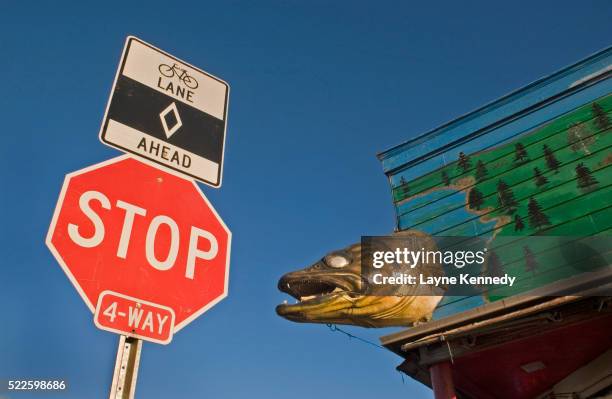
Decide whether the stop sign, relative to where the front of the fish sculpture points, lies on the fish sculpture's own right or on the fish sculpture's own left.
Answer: on the fish sculpture's own left

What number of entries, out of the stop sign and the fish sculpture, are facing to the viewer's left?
1

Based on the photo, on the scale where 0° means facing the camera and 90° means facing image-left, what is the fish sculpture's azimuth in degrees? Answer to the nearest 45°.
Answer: approximately 90°

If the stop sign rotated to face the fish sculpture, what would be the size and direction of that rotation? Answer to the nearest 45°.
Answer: approximately 135° to its left

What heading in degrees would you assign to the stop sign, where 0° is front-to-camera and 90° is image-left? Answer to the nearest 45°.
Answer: approximately 0°

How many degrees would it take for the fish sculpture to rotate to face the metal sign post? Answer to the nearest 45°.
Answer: approximately 90° to its left
